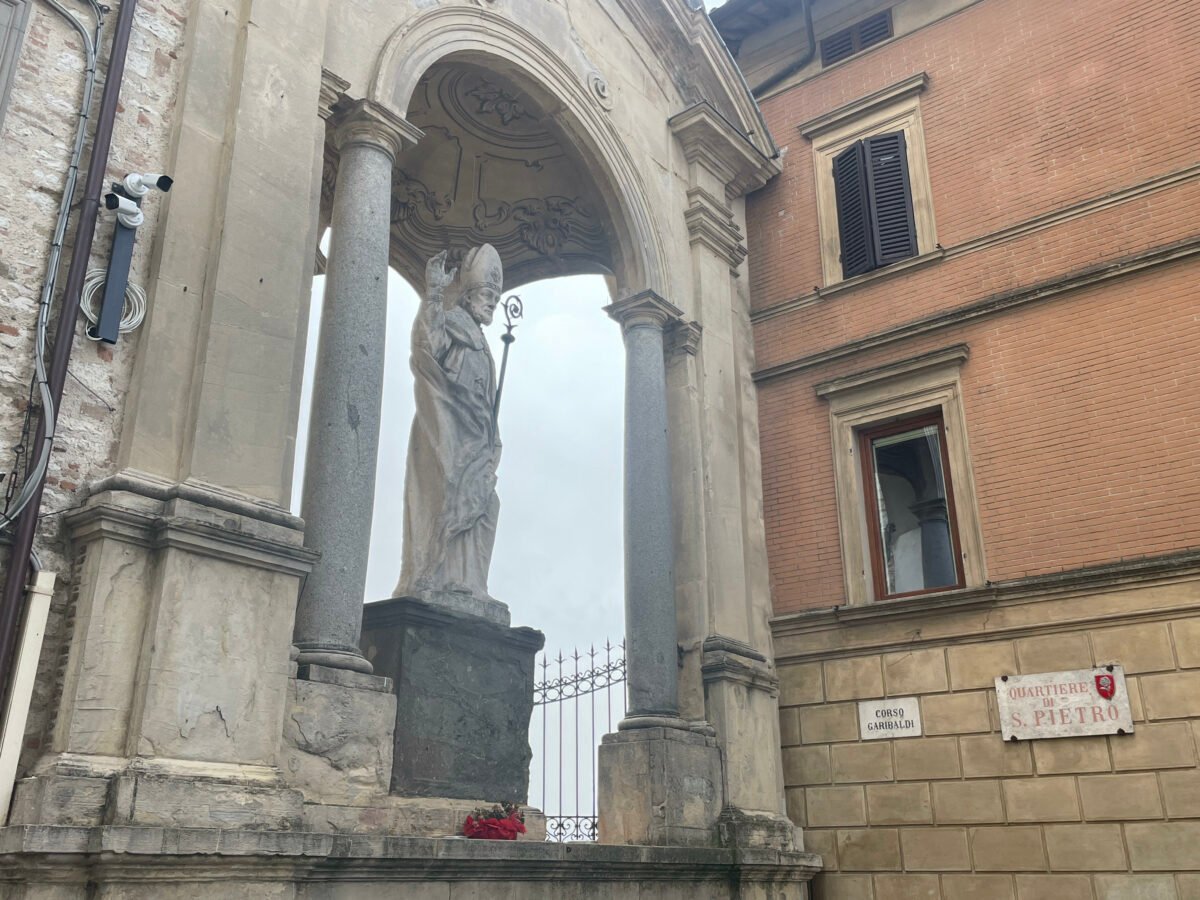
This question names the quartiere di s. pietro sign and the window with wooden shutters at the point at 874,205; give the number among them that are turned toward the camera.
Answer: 2

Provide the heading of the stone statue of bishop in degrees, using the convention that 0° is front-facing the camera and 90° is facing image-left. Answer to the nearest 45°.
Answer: approximately 315°

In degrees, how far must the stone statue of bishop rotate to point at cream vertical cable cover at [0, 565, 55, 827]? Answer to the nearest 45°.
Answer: approximately 90° to its right

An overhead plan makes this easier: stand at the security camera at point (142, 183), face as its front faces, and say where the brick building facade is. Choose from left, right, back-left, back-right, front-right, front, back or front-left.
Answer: front-left

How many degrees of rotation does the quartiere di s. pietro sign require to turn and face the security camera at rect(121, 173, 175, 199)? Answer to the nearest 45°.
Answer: approximately 45° to its right

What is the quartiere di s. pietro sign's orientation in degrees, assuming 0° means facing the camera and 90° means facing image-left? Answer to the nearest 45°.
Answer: approximately 0°

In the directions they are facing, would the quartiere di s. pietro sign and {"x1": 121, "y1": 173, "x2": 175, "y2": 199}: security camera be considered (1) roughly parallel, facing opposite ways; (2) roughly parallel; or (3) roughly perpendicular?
roughly perpendicular

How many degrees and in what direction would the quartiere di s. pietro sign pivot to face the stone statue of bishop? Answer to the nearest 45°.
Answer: approximately 45° to its right

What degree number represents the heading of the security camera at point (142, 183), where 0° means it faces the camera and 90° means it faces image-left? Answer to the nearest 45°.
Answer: approximately 315°

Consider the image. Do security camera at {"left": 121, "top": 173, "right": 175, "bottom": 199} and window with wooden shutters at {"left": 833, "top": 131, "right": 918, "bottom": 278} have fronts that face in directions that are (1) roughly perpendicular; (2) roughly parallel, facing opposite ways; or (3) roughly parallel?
roughly perpendicular

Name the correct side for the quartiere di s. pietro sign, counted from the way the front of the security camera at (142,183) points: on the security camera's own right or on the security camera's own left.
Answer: on the security camera's own left
